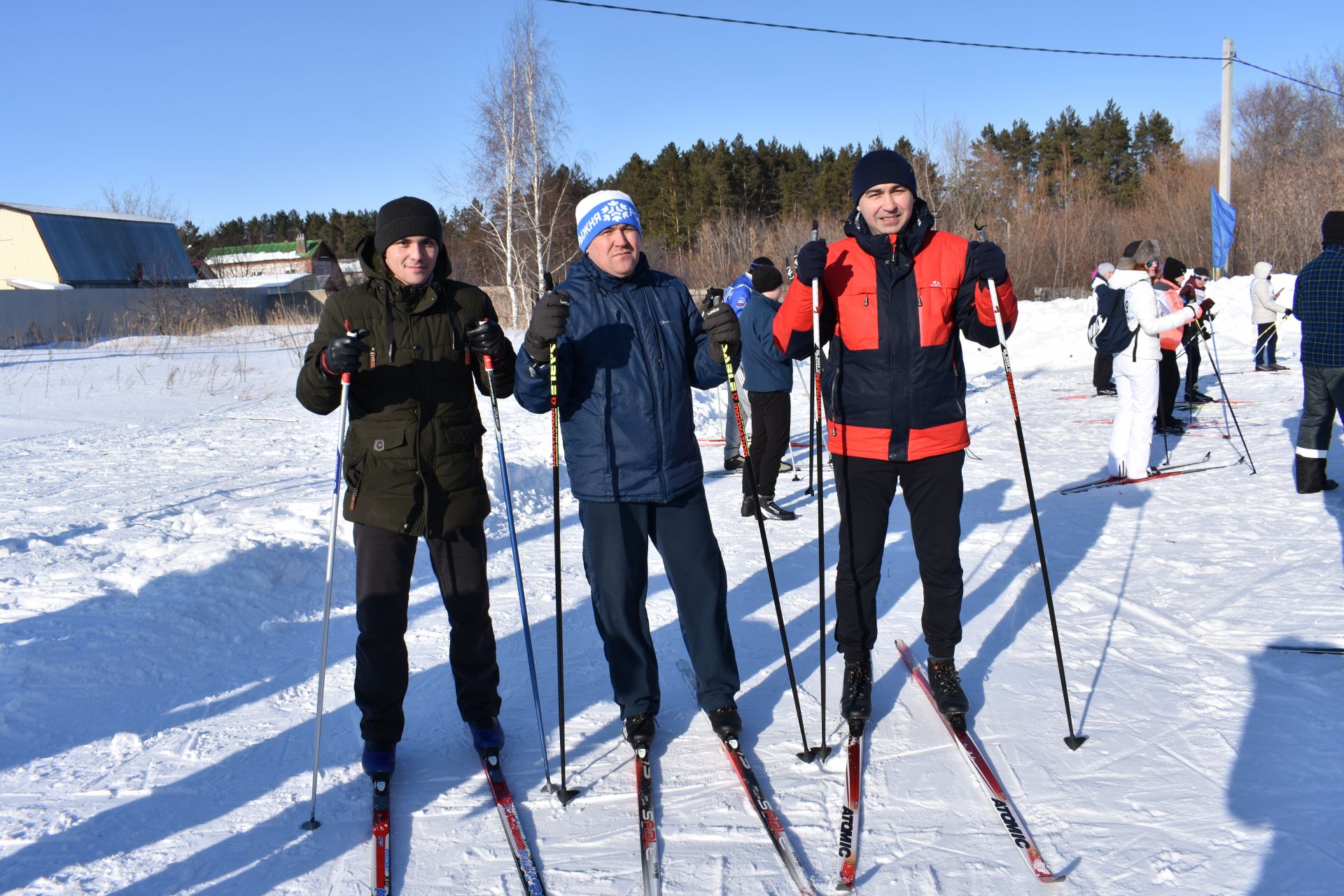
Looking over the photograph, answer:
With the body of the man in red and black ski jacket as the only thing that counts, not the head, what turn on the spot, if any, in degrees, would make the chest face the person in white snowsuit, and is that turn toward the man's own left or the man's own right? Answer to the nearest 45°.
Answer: approximately 180°

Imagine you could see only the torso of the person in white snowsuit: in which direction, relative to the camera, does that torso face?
to the viewer's right

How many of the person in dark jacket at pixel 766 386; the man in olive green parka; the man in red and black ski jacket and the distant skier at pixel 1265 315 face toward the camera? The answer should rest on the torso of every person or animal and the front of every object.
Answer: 2

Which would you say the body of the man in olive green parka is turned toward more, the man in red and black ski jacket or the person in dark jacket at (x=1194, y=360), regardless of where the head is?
the man in red and black ski jacket

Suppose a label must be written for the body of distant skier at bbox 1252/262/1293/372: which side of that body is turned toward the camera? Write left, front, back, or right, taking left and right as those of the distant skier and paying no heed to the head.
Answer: right

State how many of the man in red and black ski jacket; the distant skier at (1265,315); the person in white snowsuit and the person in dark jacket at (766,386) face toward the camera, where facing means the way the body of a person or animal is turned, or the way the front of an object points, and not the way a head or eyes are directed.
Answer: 1

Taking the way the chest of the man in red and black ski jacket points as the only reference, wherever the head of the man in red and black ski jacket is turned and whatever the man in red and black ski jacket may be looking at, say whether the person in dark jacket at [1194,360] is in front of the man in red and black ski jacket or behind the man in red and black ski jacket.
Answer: behind
